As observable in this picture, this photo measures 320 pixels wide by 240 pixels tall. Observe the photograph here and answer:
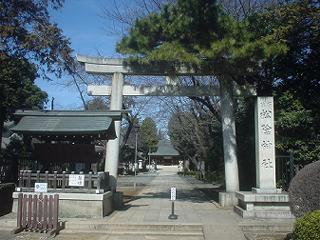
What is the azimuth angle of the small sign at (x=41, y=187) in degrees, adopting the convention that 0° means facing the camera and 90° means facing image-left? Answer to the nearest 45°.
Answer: approximately 0°

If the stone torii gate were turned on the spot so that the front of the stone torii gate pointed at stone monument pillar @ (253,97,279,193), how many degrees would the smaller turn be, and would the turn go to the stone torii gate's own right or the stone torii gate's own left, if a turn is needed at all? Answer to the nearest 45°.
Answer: approximately 45° to the stone torii gate's own left

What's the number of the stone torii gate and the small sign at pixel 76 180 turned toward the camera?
2

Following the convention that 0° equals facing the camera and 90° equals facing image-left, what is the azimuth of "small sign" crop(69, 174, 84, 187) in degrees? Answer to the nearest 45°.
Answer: approximately 0°

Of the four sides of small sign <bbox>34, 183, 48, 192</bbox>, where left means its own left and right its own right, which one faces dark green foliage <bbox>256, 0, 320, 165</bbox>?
left
